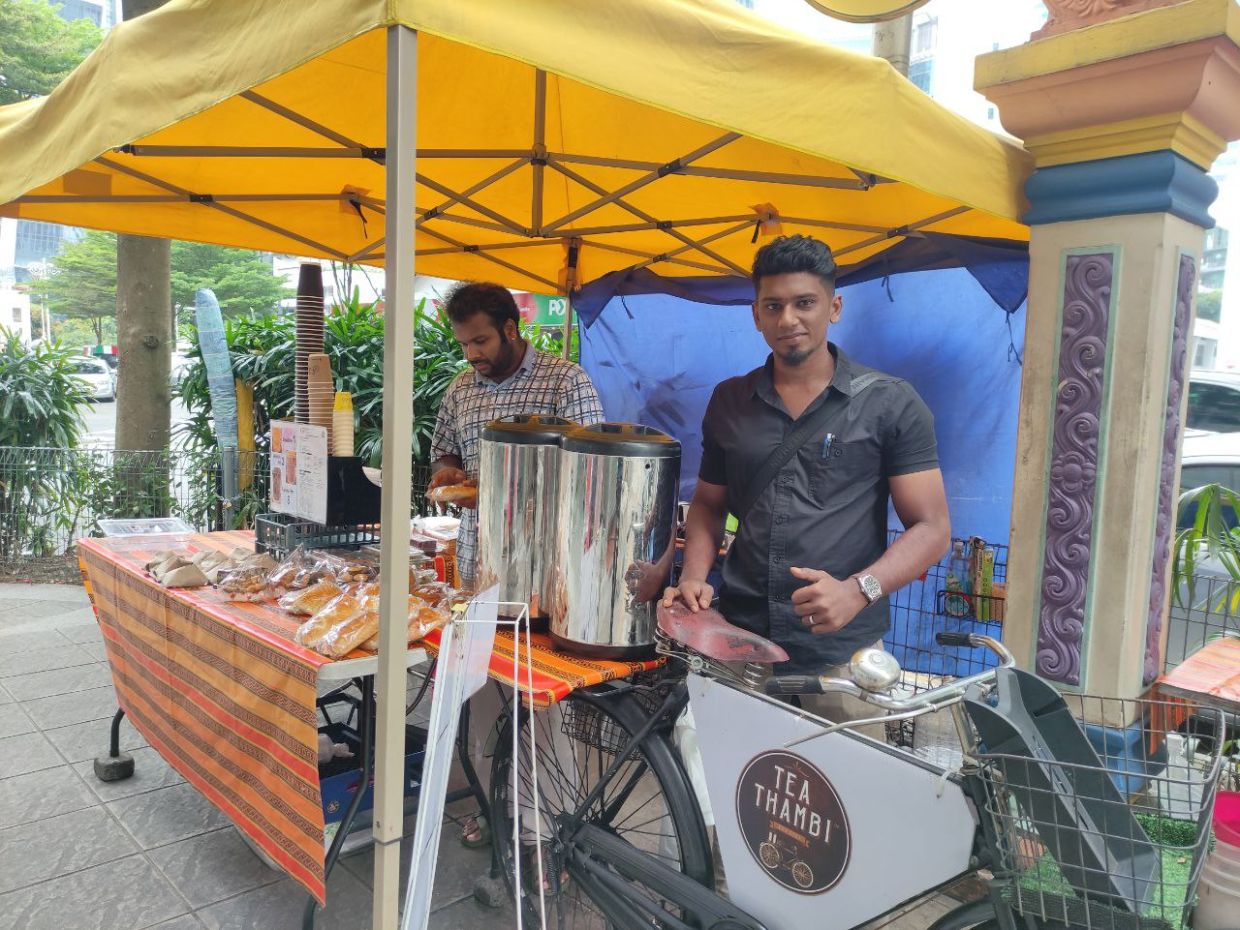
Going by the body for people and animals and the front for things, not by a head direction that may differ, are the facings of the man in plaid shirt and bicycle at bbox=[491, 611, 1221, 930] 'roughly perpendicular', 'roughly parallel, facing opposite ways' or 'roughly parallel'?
roughly perpendicular

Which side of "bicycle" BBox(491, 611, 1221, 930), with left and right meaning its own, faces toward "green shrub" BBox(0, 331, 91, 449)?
back

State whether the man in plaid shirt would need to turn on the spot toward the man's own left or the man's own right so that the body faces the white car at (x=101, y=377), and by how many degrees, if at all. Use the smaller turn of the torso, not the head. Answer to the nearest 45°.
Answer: approximately 90° to the man's own right

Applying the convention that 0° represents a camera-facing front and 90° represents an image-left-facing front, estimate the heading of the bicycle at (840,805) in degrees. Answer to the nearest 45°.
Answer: approximately 315°

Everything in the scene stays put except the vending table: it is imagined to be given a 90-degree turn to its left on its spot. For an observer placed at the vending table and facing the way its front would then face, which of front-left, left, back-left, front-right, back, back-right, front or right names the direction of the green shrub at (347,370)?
back-left

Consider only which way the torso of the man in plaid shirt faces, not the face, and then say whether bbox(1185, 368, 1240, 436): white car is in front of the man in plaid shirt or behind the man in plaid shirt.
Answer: behind

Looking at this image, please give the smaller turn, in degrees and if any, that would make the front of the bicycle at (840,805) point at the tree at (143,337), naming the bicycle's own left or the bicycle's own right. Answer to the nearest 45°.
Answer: approximately 180°

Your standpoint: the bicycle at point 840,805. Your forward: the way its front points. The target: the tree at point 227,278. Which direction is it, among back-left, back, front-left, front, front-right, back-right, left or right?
back

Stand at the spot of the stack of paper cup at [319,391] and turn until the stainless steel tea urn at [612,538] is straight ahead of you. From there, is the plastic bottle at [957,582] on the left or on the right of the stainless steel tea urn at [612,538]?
left

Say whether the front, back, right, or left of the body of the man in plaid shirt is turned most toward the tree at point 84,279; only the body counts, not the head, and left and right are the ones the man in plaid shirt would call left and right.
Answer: right
